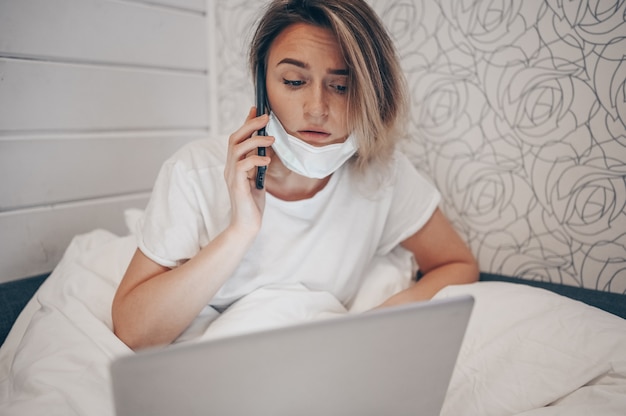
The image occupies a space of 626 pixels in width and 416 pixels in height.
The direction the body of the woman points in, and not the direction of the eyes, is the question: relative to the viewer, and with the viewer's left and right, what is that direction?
facing the viewer

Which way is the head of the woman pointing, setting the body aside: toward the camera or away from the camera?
toward the camera
